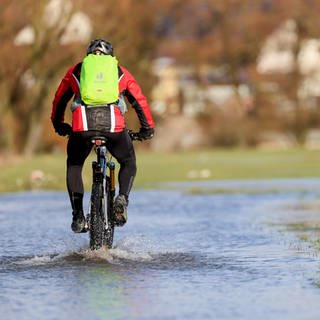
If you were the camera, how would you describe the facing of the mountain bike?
facing away from the viewer

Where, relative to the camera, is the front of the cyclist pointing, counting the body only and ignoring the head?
away from the camera
